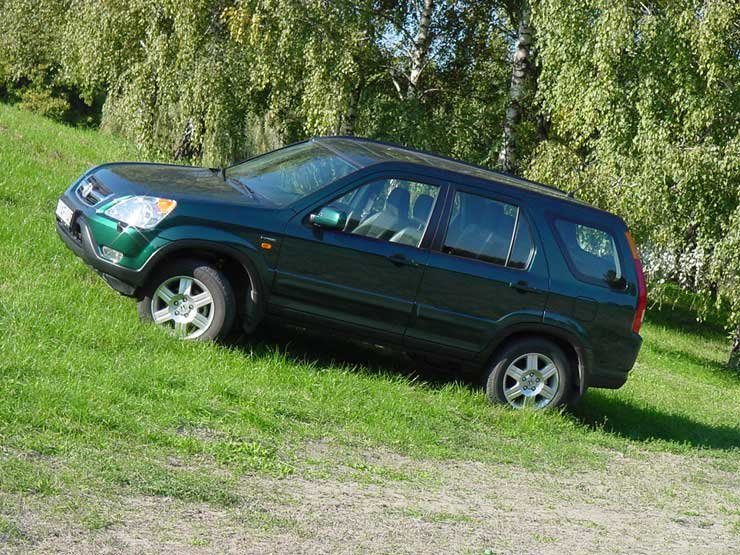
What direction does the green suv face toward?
to the viewer's left

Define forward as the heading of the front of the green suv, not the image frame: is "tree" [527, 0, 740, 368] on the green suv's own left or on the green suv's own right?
on the green suv's own right
